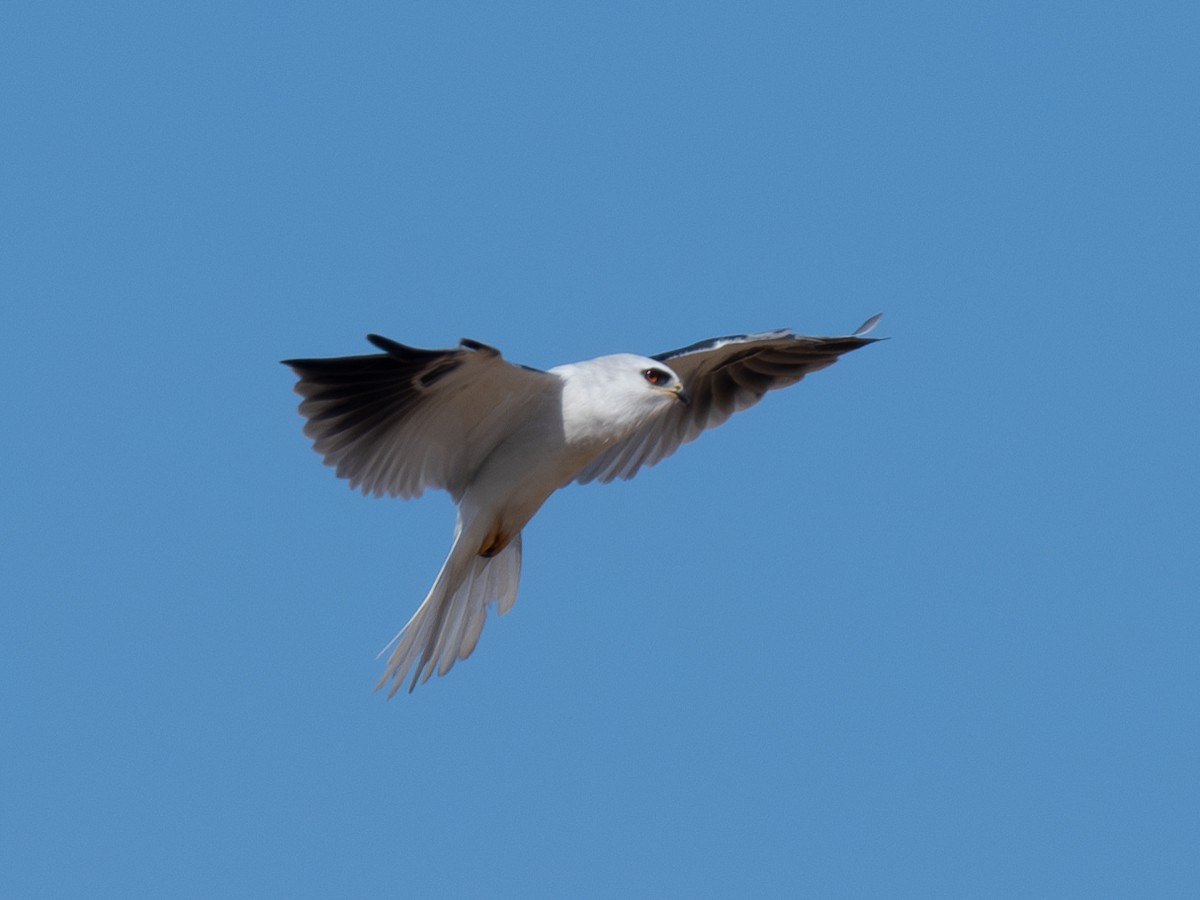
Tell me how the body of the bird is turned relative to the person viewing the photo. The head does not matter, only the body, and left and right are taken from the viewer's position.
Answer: facing the viewer and to the right of the viewer
